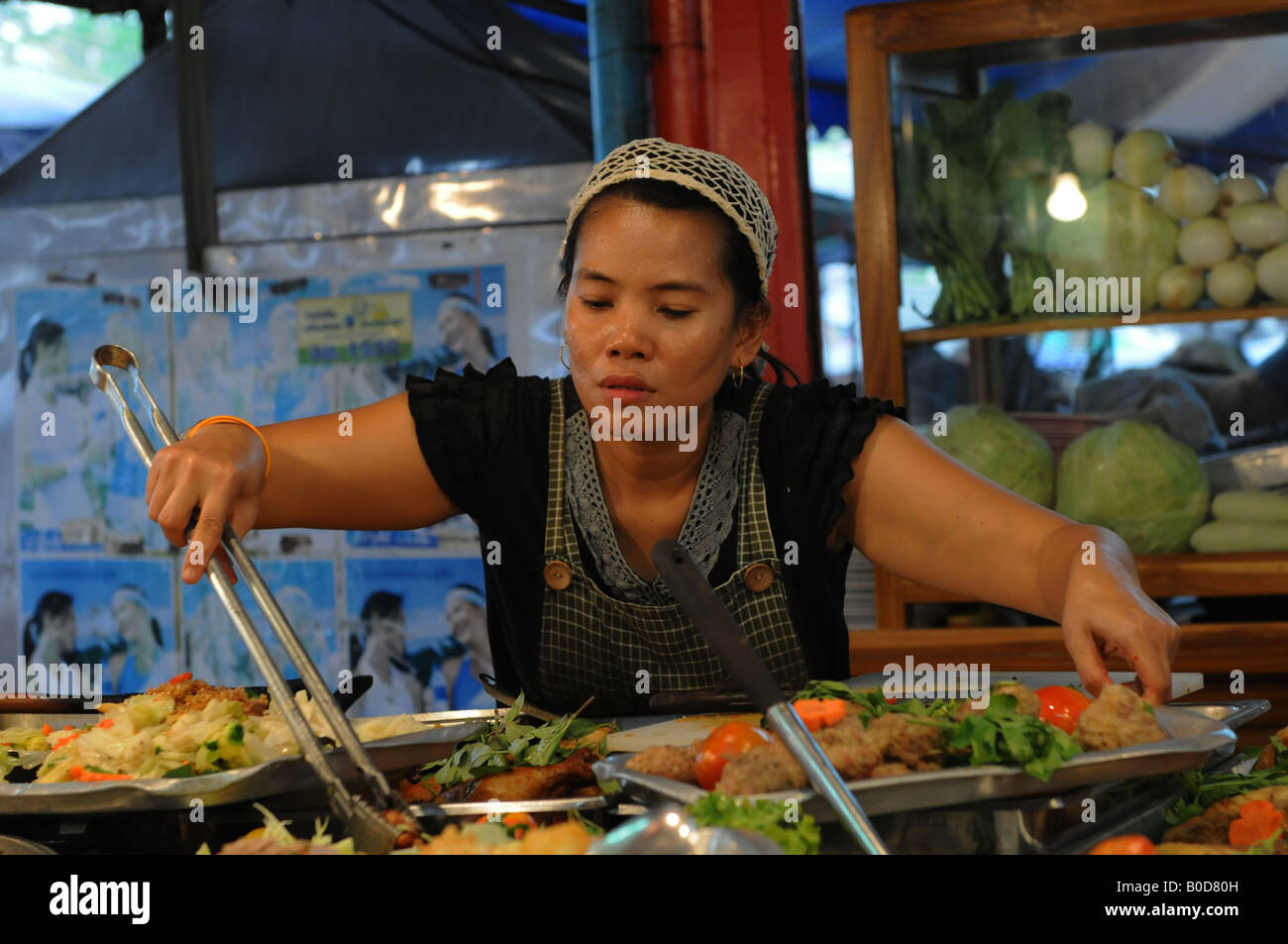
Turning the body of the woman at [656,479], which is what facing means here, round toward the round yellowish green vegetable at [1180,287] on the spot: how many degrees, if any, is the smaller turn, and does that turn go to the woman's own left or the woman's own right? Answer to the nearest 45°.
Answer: approximately 135° to the woman's own left

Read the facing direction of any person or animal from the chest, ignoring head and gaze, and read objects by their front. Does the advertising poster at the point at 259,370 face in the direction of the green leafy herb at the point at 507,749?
yes

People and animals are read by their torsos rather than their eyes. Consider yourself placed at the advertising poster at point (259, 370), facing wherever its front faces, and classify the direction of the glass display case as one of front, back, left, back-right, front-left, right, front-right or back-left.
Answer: front-left

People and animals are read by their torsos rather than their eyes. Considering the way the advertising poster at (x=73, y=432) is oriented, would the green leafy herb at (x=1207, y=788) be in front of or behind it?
in front

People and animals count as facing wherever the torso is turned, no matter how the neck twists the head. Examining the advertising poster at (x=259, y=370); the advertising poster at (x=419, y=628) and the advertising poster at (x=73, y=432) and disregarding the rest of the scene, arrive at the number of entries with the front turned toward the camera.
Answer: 3

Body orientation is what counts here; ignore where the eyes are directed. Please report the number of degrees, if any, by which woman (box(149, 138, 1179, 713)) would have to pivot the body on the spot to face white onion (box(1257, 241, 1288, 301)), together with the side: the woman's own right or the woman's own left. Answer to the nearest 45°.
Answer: approximately 135° to the woman's own left

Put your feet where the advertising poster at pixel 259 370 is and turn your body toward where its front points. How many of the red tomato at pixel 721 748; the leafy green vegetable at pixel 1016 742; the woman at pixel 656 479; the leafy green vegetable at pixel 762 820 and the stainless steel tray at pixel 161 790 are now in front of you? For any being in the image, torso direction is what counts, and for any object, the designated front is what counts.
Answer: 5

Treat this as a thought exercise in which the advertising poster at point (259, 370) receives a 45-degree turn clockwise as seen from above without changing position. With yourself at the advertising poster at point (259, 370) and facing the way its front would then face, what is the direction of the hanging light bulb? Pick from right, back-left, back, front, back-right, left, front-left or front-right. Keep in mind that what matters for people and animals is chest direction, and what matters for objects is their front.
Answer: left

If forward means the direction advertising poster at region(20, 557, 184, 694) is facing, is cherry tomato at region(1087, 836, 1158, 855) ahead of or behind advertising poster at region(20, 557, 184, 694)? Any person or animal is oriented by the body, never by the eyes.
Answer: ahead
